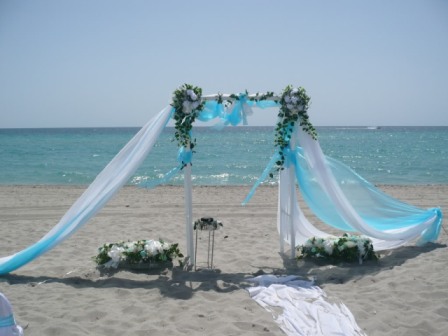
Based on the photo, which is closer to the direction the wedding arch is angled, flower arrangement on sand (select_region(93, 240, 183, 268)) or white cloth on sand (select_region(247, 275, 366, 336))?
the white cloth on sand

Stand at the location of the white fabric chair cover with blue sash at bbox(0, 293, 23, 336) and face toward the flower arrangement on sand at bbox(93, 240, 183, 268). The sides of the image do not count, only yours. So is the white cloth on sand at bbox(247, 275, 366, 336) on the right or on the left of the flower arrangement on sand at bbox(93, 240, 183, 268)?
right

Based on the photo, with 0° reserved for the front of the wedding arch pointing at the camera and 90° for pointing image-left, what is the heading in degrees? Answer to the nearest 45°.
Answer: approximately 0°

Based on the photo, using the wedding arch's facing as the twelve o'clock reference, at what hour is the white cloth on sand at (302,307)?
The white cloth on sand is roughly at 12 o'clock from the wedding arch.

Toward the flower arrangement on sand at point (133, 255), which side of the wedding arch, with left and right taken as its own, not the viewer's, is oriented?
right

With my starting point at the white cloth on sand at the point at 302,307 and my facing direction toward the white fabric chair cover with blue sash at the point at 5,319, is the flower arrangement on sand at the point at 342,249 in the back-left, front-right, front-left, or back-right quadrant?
back-right
